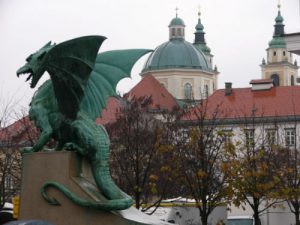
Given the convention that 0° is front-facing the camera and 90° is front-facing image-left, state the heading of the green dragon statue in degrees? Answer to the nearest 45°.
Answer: approximately 90°

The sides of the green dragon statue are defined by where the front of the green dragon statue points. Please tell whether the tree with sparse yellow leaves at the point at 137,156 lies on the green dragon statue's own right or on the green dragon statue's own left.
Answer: on the green dragon statue's own right

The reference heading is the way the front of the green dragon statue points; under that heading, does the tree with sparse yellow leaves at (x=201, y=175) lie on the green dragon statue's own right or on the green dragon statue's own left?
on the green dragon statue's own right
